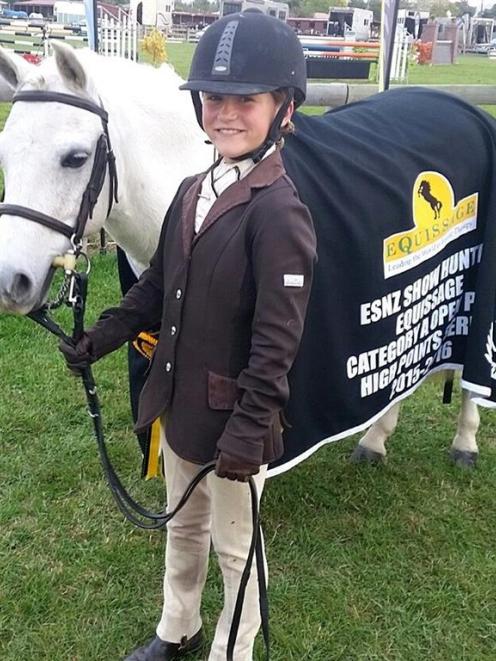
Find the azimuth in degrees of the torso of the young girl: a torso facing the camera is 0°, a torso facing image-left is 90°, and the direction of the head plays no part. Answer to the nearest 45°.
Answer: approximately 45°
